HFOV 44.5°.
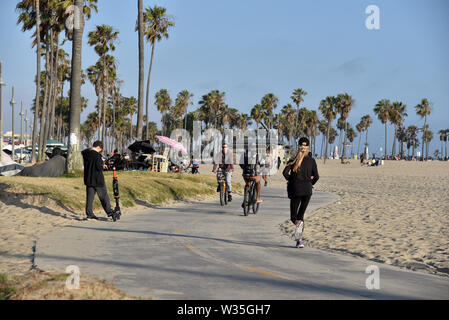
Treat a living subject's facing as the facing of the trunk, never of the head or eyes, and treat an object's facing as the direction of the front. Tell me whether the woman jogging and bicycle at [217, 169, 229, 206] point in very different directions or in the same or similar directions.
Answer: very different directions

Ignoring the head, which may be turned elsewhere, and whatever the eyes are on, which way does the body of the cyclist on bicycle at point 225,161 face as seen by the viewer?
toward the camera

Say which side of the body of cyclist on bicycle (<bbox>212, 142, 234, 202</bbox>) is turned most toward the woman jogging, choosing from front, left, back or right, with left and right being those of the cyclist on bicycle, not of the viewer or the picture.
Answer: front

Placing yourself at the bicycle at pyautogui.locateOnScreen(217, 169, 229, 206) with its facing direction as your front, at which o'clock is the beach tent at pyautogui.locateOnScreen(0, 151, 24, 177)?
The beach tent is roughly at 4 o'clock from the bicycle.

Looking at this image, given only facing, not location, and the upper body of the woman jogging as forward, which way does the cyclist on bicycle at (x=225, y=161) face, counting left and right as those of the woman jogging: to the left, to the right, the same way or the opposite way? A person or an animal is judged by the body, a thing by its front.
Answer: the opposite way

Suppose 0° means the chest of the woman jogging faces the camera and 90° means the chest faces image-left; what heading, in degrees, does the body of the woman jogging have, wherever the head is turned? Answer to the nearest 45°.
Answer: approximately 180°

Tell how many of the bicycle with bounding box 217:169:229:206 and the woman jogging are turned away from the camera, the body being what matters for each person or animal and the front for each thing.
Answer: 1

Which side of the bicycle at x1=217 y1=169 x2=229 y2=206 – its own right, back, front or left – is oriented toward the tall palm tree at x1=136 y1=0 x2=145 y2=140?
back

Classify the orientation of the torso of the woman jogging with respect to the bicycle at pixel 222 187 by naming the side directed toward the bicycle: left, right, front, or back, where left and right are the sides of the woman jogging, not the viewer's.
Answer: front

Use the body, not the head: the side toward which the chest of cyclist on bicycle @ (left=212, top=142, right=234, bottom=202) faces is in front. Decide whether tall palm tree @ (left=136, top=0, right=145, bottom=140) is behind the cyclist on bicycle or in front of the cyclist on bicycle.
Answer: behind

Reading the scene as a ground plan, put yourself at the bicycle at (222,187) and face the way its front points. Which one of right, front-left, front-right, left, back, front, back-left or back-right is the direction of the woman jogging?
front
